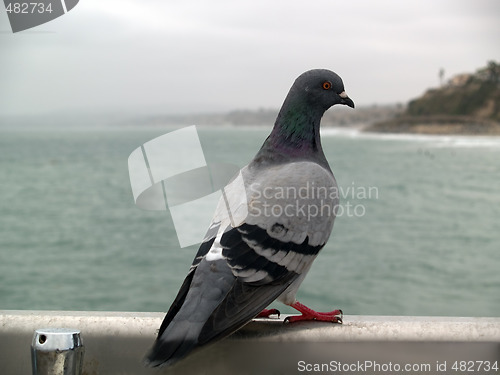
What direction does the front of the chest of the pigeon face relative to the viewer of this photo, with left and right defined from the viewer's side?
facing away from the viewer and to the right of the viewer
